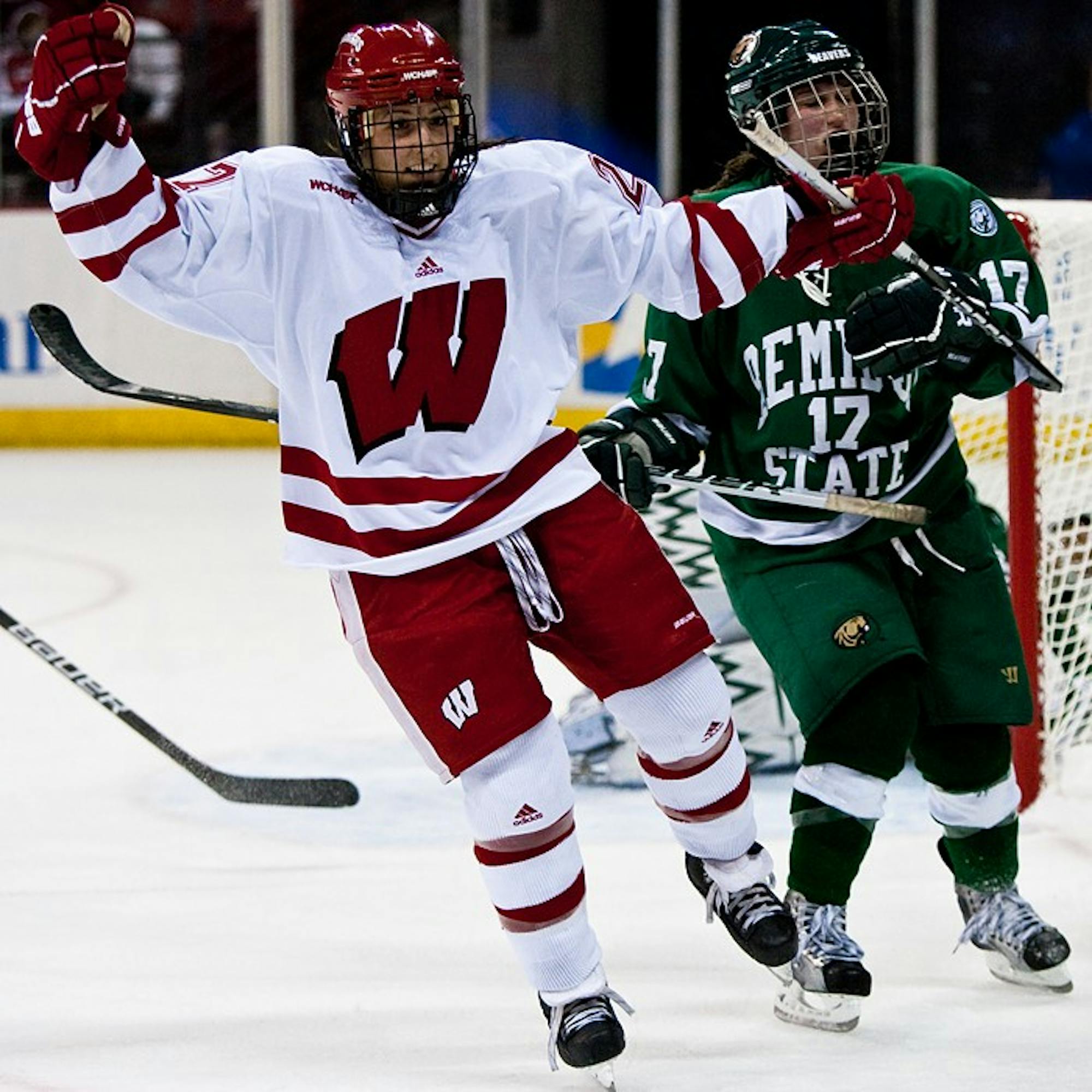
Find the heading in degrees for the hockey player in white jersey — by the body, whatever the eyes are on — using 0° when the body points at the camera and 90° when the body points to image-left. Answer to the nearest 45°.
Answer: approximately 0°
